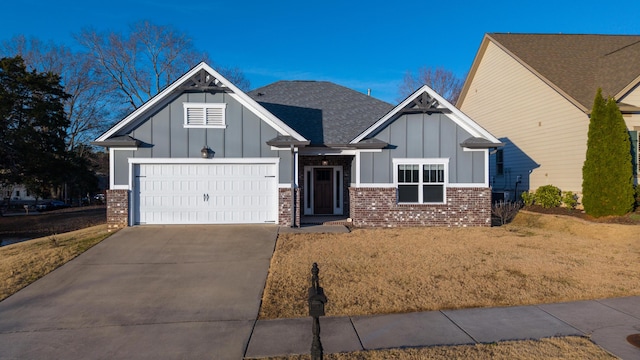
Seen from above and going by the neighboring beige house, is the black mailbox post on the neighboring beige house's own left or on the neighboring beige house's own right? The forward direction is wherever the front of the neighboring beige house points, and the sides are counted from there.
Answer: on the neighboring beige house's own right

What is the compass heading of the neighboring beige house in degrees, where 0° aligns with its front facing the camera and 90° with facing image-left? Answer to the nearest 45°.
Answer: approximately 315°
